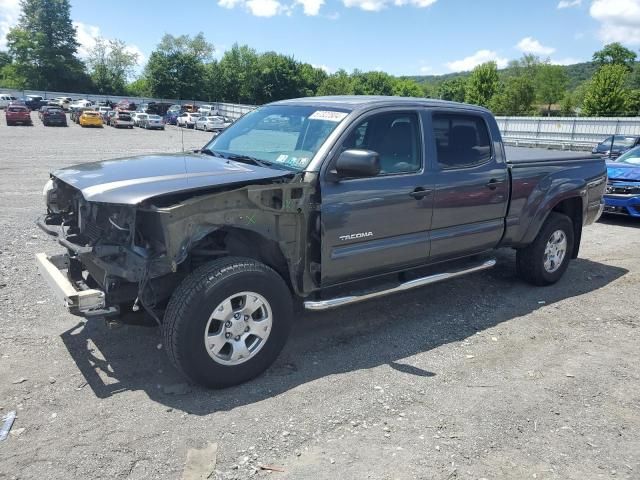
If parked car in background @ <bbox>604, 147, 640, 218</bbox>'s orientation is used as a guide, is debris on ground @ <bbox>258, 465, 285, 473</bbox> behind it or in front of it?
in front

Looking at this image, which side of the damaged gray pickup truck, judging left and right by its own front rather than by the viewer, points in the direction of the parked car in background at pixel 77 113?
right

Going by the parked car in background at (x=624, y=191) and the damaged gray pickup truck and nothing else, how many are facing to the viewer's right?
0

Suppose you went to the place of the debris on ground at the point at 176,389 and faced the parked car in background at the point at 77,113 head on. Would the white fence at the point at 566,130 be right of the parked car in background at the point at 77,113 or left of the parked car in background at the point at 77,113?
right

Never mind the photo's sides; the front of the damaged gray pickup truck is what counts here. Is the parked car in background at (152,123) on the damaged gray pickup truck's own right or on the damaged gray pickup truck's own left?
on the damaged gray pickup truck's own right

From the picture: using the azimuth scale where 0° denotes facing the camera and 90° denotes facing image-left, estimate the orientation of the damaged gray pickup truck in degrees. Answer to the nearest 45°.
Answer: approximately 45°

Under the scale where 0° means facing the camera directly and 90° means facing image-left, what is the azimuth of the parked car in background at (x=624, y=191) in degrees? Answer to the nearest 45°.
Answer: approximately 45°
